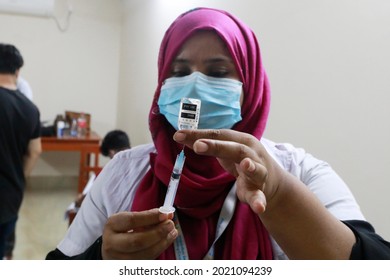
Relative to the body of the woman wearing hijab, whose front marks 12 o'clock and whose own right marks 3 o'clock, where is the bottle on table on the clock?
The bottle on table is roughly at 5 o'clock from the woman wearing hijab.

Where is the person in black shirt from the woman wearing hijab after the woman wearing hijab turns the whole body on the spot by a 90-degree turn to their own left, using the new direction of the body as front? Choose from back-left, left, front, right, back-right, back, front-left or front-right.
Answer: back-left

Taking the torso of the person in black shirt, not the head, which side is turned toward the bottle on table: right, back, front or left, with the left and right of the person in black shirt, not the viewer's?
front
